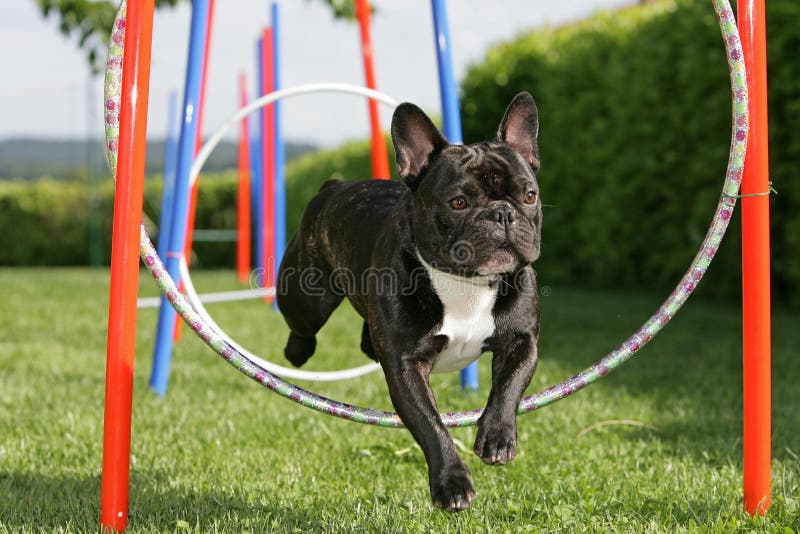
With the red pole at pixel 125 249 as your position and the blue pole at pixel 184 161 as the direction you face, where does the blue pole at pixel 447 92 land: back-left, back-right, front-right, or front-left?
front-right

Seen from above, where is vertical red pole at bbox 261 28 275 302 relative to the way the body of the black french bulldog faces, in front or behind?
behind

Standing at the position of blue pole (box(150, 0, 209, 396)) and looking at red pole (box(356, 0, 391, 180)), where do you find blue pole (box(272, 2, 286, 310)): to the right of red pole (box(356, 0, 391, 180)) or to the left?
left

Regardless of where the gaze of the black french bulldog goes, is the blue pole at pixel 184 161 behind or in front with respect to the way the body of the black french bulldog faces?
behind

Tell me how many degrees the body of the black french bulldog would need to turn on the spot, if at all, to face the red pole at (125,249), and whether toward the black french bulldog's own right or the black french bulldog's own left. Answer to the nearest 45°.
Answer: approximately 135° to the black french bulldog's own right

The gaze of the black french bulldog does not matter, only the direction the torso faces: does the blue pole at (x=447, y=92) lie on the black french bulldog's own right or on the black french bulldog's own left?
on the black french bulldog's own left

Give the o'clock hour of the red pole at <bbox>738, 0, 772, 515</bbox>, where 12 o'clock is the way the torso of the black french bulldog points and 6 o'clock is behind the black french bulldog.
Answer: The red pole is roughly at 10 o'clock from the black french bulldog.

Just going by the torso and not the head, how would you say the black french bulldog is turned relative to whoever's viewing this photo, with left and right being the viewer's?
facing the viewer and to the right of the viewer
